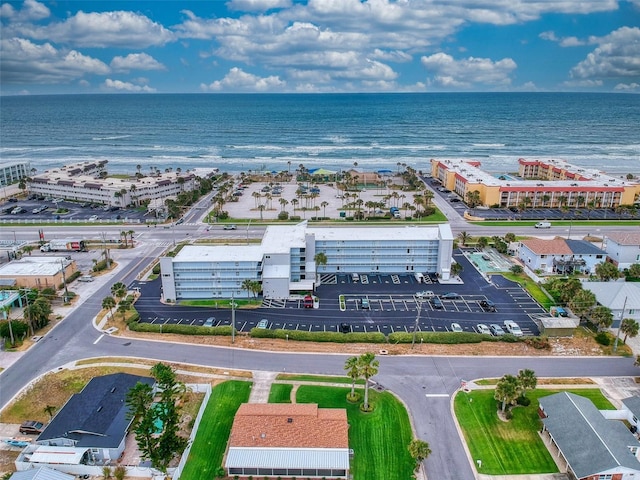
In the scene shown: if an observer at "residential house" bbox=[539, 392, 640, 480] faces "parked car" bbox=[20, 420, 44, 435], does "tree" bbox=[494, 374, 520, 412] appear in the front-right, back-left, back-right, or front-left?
front-right

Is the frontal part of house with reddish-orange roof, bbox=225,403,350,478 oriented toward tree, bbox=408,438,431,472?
no

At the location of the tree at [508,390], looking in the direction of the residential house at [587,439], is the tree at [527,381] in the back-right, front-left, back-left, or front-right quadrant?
front-left

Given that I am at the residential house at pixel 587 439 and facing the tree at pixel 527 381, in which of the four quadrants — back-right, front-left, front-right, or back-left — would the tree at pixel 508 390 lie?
front-left

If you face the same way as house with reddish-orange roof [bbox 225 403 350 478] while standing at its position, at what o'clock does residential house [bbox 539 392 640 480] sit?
The residential house is roughly at 3 o'clock from the house with reddish-orange roof.

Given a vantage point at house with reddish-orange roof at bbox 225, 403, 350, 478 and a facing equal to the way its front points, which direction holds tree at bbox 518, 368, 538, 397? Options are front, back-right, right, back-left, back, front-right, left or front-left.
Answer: right

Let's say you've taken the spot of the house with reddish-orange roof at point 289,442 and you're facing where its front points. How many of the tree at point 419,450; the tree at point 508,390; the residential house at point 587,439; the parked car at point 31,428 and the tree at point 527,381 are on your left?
1

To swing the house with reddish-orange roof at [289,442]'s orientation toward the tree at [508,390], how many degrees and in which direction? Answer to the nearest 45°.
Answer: approximately 90° to its right

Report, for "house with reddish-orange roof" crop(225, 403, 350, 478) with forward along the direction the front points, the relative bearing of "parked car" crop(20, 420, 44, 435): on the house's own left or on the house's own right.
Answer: on the house's own left

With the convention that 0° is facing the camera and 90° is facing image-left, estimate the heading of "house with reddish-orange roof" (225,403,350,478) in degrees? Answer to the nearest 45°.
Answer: approximately 180°

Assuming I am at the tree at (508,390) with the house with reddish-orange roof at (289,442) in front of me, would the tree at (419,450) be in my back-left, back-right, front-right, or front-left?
front-left

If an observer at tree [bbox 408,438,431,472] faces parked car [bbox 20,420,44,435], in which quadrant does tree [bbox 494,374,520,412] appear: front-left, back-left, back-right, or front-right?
back-right
